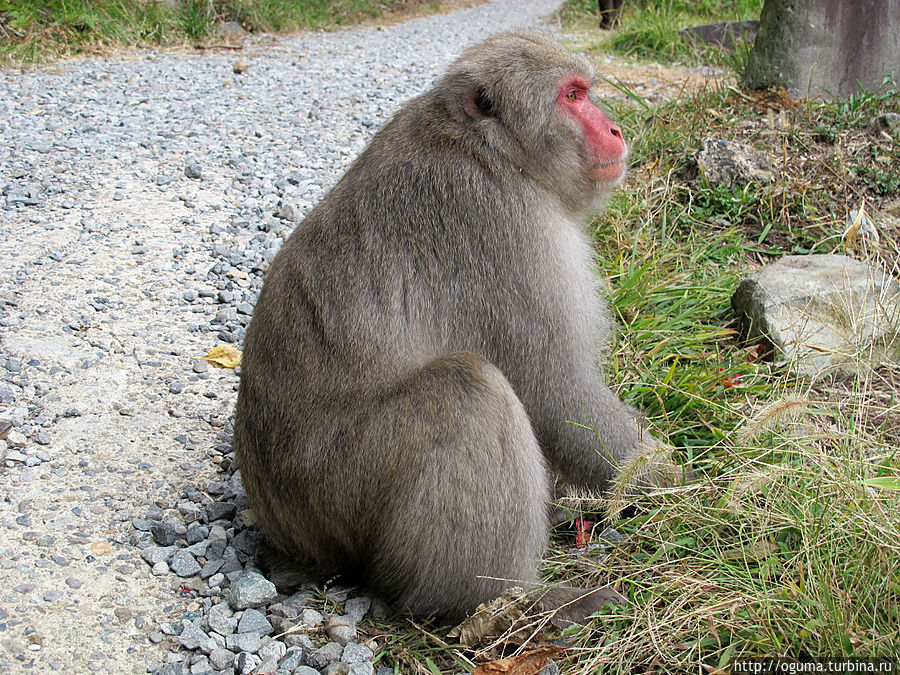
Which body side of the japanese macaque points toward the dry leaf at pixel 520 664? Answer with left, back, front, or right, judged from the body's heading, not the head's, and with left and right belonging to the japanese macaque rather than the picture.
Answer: right

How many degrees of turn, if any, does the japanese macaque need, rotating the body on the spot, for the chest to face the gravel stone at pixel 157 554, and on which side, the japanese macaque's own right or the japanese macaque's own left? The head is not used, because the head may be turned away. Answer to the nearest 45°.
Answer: approximately 180°

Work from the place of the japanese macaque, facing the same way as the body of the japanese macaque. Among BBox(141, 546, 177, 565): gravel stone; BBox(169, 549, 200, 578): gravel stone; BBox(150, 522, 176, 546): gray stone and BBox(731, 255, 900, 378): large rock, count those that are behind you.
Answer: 3

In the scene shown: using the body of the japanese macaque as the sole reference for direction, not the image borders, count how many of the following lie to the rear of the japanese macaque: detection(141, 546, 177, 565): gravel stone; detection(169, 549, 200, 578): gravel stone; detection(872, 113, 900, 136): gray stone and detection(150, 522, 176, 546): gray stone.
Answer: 3

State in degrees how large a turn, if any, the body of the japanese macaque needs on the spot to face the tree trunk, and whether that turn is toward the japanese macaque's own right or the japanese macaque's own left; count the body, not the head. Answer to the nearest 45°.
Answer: approximately 45° to the japanese macaque's own left

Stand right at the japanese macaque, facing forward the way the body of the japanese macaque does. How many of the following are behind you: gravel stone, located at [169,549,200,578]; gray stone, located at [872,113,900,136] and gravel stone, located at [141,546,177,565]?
2

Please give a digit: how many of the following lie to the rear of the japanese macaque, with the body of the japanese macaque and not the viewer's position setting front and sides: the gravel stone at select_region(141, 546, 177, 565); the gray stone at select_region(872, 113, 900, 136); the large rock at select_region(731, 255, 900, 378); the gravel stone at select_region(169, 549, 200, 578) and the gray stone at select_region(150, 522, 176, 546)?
3

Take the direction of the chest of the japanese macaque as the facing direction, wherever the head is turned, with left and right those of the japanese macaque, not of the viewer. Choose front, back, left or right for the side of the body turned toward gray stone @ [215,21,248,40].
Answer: left

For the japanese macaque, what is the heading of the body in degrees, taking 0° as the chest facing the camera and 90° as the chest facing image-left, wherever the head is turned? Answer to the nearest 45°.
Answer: approximately 270°

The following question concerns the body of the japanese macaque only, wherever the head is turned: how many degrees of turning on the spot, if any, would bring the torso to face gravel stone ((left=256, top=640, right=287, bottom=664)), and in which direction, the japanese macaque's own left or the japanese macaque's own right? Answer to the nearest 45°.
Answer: approximately 135° to the japanese macaque's own right
